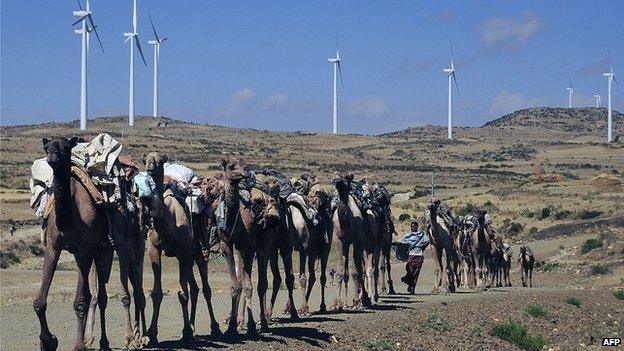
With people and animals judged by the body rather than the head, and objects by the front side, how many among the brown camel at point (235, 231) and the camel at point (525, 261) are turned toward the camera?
2

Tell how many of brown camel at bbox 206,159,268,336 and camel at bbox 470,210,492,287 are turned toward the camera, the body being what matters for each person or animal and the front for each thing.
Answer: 2

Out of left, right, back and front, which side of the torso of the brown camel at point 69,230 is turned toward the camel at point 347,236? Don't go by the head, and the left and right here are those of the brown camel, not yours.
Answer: back

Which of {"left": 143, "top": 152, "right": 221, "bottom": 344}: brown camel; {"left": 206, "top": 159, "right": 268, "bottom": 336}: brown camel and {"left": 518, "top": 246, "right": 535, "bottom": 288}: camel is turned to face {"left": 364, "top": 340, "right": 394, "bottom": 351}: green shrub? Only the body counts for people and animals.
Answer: the camel

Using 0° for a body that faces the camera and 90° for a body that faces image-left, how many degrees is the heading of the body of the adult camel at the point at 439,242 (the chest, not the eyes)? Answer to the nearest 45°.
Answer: approximately 45°

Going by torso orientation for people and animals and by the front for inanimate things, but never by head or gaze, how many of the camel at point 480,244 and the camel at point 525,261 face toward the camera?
2
